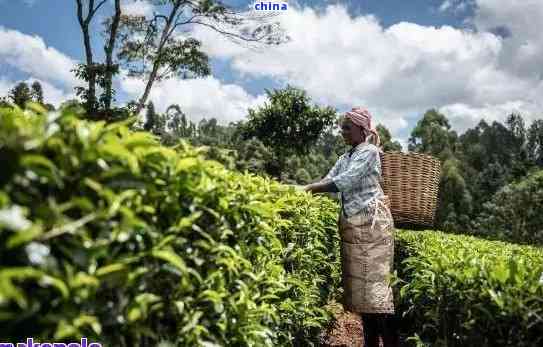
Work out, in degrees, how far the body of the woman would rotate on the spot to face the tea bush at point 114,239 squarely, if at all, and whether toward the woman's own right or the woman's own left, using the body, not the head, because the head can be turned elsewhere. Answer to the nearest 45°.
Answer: approximately 90° to the woman's own left

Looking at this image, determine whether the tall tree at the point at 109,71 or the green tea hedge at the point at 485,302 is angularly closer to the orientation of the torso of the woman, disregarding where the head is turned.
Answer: the tall tree

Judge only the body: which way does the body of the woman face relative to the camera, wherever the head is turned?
to the viewer's left

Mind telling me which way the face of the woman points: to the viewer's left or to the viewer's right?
to the viewer's left

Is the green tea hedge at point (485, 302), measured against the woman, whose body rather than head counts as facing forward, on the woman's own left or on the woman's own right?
on the woman's own left

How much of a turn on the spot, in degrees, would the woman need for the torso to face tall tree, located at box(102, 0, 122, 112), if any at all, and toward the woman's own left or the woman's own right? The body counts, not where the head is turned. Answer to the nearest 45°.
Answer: approximately 45° to the woman's own right

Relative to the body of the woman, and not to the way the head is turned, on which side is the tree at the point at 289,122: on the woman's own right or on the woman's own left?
on the woman's own right

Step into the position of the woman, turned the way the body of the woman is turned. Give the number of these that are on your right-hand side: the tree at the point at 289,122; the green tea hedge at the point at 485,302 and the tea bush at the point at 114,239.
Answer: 1
